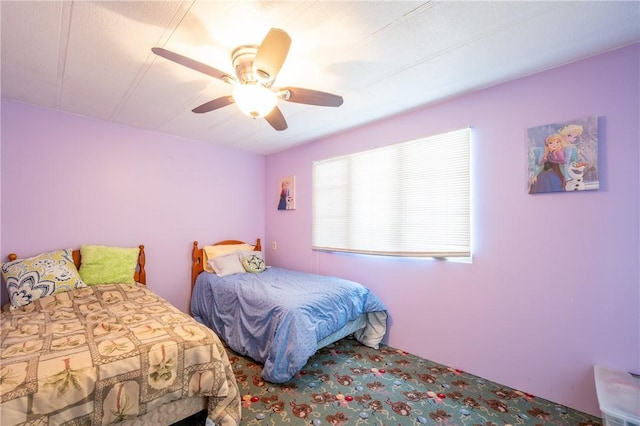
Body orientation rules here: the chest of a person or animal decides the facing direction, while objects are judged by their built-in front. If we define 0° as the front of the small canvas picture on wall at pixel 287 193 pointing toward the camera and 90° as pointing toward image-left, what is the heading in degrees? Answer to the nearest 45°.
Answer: approximately 45°

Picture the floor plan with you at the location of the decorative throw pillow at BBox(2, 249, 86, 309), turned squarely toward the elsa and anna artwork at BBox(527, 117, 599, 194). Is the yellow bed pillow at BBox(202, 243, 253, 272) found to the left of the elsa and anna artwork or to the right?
left

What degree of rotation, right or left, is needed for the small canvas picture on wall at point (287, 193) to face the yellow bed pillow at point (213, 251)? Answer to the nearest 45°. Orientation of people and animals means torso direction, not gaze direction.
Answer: approximately 45° to its right

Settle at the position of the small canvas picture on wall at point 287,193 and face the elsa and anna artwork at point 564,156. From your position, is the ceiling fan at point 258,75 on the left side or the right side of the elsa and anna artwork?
right

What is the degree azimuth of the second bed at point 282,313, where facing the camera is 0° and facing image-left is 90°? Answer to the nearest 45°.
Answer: approximately 315°

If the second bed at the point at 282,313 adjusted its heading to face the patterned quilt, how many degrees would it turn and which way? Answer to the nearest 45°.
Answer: approximately 90° to its right

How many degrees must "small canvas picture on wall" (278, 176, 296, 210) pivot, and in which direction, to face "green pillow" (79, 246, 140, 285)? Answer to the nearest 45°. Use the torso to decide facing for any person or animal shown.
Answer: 0° — it already faces it

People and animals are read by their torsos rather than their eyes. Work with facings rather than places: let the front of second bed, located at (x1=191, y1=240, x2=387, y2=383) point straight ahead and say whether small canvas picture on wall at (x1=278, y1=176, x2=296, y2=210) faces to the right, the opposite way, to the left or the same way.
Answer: to the right

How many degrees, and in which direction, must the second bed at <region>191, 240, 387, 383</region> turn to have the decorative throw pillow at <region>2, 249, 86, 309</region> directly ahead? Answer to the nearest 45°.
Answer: approximately 135° to its right
